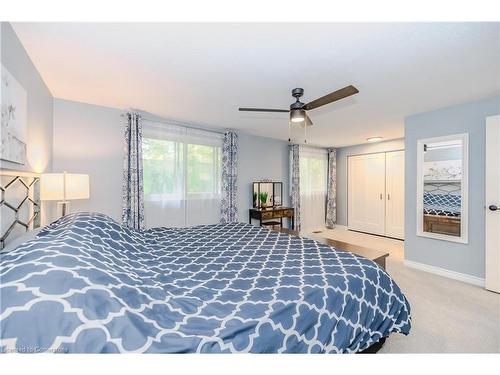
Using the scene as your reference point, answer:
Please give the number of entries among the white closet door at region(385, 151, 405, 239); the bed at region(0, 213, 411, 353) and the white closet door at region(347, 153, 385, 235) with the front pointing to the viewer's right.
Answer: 1

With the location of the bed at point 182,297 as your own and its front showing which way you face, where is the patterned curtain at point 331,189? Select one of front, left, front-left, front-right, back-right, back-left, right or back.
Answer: front-left

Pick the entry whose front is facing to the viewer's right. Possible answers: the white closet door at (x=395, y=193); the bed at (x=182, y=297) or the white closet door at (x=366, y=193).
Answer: the bed

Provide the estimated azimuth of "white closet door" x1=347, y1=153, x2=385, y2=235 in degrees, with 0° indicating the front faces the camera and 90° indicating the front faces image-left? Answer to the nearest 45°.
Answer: approximately 45°

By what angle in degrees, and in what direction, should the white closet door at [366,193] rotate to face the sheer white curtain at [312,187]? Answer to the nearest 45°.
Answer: approximately 45° to its right

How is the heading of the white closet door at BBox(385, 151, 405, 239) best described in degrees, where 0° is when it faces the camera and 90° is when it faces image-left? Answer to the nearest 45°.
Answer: approximately 45°

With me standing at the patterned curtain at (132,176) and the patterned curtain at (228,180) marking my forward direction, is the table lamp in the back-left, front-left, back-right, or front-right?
back-right

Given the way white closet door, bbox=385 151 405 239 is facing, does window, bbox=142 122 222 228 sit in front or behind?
in front

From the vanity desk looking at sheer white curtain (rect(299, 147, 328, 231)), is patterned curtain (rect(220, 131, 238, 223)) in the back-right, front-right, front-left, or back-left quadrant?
back-left

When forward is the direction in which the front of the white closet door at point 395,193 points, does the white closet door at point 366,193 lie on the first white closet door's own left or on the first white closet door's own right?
on the first white closet door's own right

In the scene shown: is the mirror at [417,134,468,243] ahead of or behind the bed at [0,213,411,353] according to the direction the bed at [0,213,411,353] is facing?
ahead

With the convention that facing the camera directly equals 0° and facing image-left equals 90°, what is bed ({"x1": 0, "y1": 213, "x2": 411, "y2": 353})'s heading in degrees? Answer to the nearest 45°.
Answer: approximately 270°

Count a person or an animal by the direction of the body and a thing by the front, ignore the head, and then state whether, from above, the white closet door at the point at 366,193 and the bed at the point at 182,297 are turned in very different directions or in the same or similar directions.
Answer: very different directions
